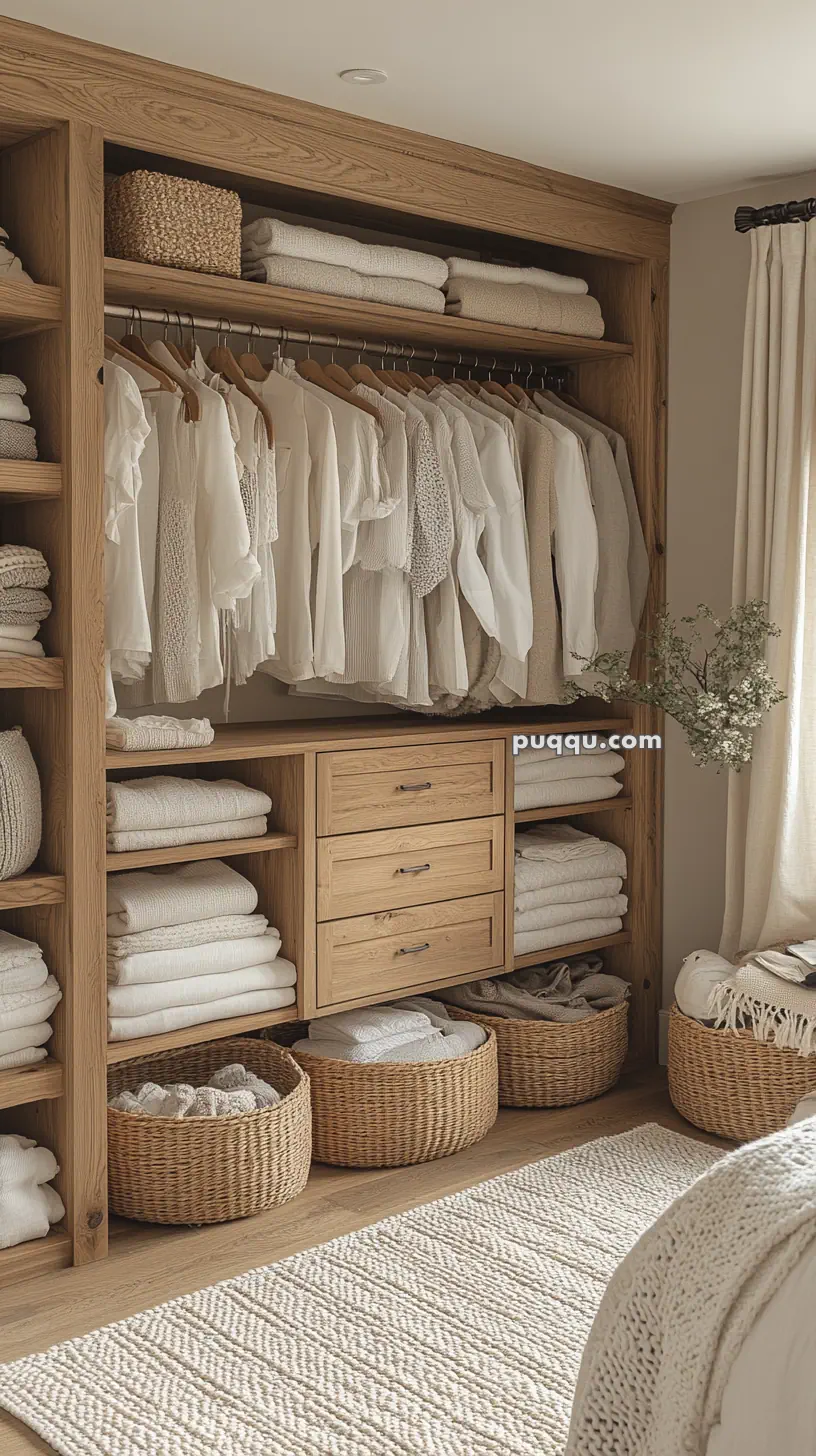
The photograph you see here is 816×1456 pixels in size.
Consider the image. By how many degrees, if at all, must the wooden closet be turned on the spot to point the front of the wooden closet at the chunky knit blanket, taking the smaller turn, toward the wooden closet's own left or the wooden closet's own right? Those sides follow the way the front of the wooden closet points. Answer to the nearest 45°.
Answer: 0° — it already faces it

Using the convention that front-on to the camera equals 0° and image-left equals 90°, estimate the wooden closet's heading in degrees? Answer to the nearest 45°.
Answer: approximately 315°

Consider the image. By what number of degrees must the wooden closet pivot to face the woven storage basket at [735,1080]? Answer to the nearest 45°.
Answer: approximately 45° to its left

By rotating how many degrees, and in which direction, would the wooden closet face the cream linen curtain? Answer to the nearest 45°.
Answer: approximately 45° to its left
